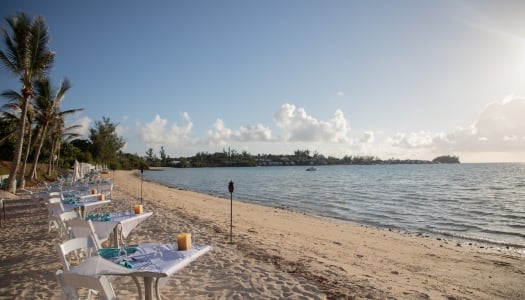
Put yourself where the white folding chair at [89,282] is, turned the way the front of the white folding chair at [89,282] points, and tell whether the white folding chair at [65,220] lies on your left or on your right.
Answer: on your left

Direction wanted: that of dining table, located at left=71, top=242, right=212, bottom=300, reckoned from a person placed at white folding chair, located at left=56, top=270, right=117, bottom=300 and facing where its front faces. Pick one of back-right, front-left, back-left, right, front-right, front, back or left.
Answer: front

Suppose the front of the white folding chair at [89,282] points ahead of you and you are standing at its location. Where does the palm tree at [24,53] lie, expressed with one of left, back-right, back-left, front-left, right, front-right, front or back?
front-left

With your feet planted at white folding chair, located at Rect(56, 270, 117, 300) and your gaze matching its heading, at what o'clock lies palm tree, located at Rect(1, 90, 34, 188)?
The palm tree is roughly at 10 o'clock from the white folding chair.

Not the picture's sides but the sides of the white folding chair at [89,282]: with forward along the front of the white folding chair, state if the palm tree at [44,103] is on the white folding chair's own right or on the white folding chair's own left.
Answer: on the white folding chair's own left

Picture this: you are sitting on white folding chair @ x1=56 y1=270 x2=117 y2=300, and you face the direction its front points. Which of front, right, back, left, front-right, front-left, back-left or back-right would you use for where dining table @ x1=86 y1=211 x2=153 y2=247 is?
front-left

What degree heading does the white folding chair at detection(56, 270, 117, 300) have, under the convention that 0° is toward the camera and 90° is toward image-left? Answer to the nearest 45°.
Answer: approximately 225°

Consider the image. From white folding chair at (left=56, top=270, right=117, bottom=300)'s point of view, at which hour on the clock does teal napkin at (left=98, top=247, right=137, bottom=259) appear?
The teal napkin is roughly at 11 o'clock from the white folding chair.
